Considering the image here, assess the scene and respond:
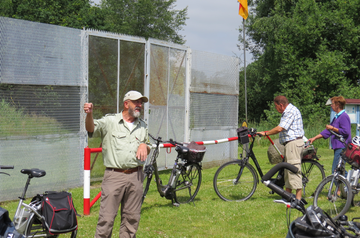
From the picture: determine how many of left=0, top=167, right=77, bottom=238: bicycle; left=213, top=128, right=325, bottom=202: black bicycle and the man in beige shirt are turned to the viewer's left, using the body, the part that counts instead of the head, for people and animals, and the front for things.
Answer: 2

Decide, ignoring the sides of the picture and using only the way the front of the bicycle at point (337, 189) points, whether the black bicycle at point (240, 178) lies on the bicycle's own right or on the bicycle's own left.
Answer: on the bicycle's own right

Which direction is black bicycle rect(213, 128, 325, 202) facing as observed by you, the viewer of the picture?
facing to the left of the viewer

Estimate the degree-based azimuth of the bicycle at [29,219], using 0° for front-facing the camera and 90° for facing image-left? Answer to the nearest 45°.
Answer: approximately 90°

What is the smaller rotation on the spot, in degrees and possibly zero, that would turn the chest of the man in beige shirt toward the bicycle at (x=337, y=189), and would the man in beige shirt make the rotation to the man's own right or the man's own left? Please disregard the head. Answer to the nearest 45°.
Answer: approximately 45° to the man's own left

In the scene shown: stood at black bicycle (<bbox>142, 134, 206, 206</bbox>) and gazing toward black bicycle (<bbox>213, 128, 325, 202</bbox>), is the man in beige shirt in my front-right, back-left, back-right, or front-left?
back-right

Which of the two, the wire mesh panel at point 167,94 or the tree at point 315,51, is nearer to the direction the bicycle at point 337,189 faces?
the wire mesh panel

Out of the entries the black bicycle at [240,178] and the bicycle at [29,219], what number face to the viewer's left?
2

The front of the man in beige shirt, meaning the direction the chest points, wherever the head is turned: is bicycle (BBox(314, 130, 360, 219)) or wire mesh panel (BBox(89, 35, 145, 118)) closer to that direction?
the bicycle

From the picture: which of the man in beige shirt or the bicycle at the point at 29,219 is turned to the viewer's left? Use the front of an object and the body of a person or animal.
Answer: the bicycle

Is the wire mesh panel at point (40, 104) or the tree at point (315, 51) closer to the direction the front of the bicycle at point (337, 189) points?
the wire mesh panel

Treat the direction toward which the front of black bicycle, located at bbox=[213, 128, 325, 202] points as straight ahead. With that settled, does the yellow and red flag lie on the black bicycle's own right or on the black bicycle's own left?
on the black bicycle's own right

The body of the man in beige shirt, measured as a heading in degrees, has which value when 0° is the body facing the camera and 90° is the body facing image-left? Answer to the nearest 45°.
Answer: approximately 315°
